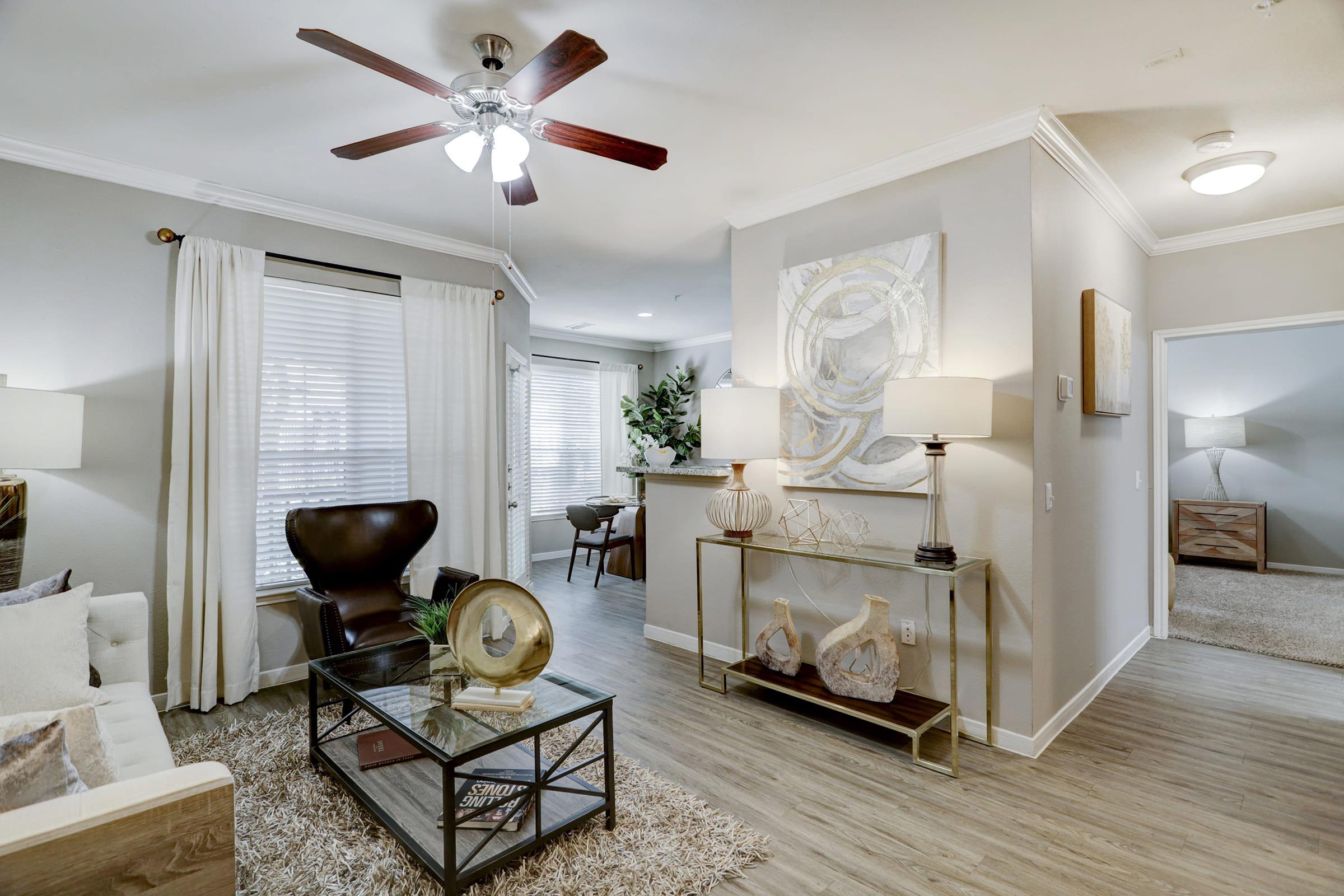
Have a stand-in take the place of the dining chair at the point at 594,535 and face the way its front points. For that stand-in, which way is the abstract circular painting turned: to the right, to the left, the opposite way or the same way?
the opposite way

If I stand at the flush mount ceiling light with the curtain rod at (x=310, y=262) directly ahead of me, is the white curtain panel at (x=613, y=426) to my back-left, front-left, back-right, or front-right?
front-right

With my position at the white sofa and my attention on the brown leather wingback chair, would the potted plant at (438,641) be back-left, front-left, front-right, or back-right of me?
front-right

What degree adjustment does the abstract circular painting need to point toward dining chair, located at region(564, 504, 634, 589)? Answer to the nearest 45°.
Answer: approximately 90° to its right

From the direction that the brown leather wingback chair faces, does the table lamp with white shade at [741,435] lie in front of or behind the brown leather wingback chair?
in front

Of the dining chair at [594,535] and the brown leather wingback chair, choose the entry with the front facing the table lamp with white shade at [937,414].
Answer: the brown leather wingback chair

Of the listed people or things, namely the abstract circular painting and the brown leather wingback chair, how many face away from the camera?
0

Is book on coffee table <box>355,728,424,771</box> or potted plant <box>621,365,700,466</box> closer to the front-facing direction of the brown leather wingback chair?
the book on coffee table

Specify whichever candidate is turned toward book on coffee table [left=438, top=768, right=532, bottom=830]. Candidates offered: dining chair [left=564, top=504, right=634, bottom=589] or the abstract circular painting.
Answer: the abstract circular painting

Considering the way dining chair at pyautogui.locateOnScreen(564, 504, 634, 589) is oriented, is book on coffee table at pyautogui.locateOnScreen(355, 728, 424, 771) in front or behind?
behind

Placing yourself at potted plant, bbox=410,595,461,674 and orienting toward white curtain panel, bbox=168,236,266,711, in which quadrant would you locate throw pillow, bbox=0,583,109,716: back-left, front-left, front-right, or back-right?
front-left

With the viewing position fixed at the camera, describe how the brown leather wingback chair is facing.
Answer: facing the viewer and to the right of the viewer

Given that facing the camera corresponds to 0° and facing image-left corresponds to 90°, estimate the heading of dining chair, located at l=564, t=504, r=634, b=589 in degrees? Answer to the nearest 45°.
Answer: approximately 225°

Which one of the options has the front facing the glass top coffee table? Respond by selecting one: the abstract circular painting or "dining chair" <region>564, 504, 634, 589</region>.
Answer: the abstract circular painting

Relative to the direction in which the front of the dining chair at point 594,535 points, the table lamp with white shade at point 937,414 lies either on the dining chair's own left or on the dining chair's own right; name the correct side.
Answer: on the dining chair's own right
